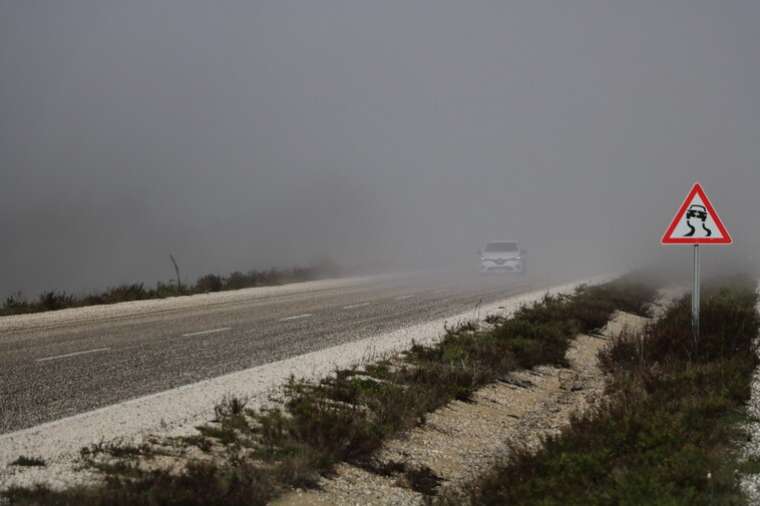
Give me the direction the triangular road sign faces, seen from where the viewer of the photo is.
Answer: facing the viewer

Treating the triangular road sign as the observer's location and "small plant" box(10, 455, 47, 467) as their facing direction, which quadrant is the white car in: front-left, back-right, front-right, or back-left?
back-right

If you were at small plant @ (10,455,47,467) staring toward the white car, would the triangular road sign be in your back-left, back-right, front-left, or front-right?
front-right

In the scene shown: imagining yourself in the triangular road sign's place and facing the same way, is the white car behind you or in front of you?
behind

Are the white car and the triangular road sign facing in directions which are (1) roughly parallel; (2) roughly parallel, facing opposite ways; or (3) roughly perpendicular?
roughly parallel

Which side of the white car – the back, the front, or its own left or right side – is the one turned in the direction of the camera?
front

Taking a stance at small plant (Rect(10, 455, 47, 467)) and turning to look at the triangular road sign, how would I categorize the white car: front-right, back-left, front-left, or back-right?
front-left

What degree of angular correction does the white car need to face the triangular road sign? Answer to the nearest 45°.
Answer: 0° — it already faces it

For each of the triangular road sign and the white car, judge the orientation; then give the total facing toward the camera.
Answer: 2

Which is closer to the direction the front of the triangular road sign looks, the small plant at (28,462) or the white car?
the small plant

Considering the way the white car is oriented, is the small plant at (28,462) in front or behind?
in front
